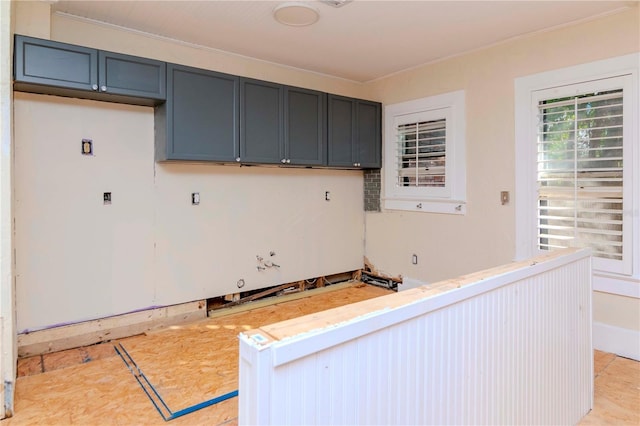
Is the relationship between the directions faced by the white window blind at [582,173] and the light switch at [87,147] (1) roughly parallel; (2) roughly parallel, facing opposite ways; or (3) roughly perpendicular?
roughly perpendicular

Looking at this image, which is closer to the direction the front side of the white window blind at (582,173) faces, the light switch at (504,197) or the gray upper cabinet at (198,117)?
the gray upper cabinet

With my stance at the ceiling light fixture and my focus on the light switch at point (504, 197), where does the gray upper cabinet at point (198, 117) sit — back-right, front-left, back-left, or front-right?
back-left

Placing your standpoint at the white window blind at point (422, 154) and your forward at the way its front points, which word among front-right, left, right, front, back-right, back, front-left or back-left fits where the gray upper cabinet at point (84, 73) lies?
front

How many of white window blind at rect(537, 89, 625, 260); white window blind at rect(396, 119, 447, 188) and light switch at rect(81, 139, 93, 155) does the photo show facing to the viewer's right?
0

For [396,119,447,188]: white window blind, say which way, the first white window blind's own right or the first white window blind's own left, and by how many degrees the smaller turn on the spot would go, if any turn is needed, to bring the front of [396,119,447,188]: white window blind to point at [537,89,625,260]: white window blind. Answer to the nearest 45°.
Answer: approximately 90° to the first white window blind's own left

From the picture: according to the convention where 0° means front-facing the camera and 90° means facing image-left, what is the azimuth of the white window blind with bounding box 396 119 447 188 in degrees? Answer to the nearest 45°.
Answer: approximately 45°

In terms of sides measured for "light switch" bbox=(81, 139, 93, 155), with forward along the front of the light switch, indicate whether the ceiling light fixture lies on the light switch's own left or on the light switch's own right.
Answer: on the light switch's own left

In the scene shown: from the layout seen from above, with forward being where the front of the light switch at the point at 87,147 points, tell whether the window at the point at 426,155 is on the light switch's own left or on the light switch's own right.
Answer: on the light switch's own left

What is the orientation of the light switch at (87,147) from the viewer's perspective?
toward the camera

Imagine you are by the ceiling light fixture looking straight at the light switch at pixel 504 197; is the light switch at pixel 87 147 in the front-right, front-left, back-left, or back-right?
back-left

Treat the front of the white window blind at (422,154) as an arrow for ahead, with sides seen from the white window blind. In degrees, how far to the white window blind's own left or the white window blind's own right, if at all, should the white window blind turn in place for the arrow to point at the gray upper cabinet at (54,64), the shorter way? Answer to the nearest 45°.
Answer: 0° — it already faces it

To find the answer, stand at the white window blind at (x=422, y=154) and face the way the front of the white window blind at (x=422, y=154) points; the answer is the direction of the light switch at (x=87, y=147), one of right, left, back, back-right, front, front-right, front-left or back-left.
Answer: front

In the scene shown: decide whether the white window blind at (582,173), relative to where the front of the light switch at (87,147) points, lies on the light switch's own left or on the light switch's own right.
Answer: on the light switch's own left

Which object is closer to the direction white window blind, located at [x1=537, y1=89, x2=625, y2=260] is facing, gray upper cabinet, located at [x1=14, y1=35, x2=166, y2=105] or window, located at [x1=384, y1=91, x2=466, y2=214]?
the gray upper cabinet

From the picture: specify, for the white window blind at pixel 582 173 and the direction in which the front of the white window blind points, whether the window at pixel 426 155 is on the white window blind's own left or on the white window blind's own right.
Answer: on the white window blind's own right

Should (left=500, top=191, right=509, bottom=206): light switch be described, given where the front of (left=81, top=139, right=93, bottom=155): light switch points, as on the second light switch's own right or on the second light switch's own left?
on the second light switch's own left

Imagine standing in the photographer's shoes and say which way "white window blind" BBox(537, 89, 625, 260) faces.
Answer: facing the viewer and to the left of the viewer

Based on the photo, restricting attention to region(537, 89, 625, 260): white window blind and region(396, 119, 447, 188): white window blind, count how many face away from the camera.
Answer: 0
